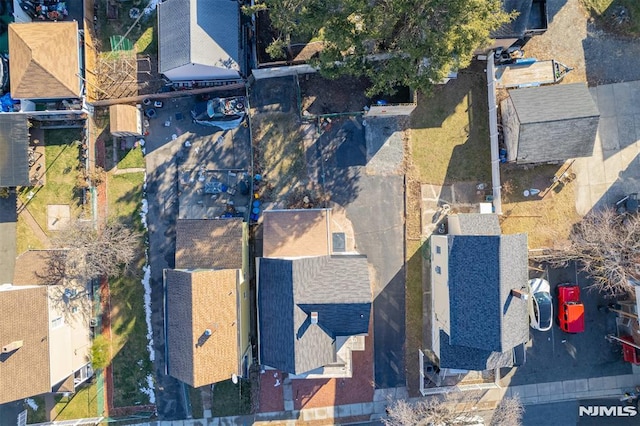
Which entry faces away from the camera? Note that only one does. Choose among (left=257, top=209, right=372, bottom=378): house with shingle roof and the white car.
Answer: the white car

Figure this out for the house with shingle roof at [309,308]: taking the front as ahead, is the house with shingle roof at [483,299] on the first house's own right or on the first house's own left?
on the first house's own left

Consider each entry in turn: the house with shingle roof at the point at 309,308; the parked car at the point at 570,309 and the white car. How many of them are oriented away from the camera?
2

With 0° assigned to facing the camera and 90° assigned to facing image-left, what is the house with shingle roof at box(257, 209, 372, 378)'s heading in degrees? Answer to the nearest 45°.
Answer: approximately 0°

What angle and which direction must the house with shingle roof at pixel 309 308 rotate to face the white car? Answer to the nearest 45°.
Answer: approximately 90° to its left

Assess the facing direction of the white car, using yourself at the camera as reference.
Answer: facing away from the viewer
